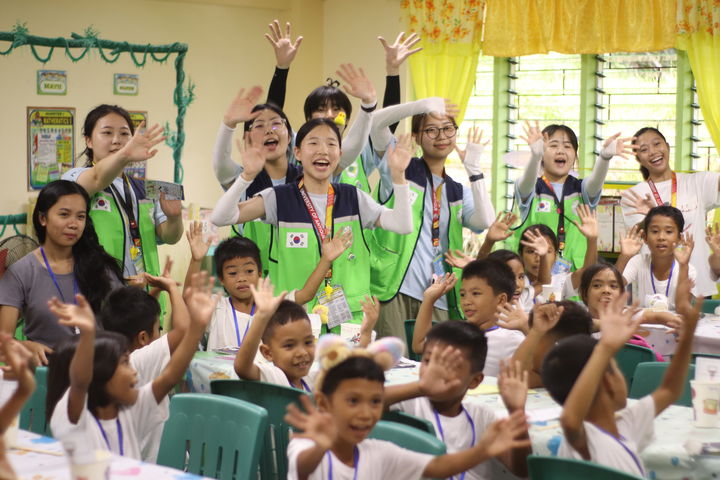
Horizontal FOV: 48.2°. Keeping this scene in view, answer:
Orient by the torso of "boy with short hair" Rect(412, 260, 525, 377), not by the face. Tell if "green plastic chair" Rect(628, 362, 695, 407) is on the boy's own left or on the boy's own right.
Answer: on the boy's own left

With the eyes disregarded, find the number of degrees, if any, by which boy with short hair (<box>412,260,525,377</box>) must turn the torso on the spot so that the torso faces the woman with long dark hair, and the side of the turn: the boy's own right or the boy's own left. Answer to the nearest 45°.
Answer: approximately 45° to the boy's own right

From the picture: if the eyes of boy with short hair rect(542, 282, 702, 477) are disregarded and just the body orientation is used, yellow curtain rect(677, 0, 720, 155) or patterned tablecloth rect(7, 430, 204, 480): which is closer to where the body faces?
the yellow curtain
